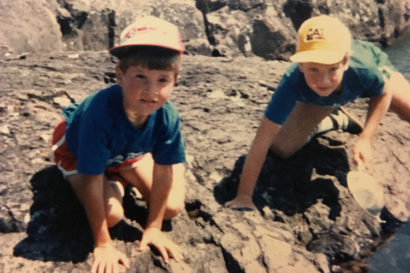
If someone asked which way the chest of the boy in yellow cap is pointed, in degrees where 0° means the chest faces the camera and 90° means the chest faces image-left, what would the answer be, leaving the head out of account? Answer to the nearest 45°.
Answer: approximately 45°

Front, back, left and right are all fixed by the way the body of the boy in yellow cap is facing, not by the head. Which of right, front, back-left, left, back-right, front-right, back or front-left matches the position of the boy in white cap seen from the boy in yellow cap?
front
